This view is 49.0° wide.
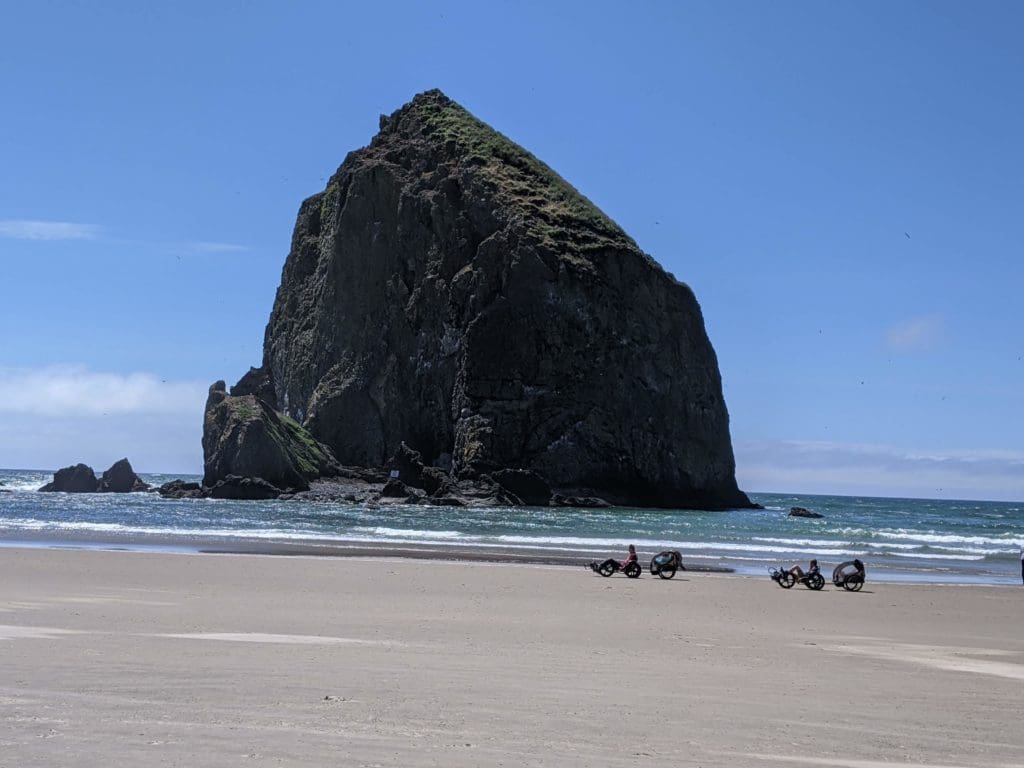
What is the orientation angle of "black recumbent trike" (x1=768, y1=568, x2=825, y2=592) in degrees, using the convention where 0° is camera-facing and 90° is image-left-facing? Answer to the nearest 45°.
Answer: approximately 90°
